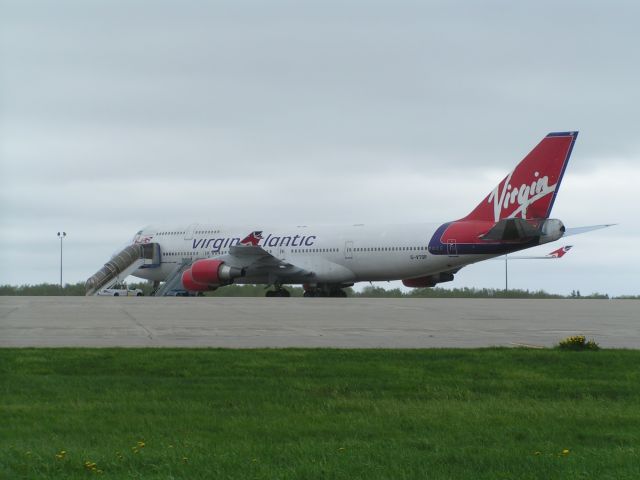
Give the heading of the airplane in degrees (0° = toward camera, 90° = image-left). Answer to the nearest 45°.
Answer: approximately 135°
